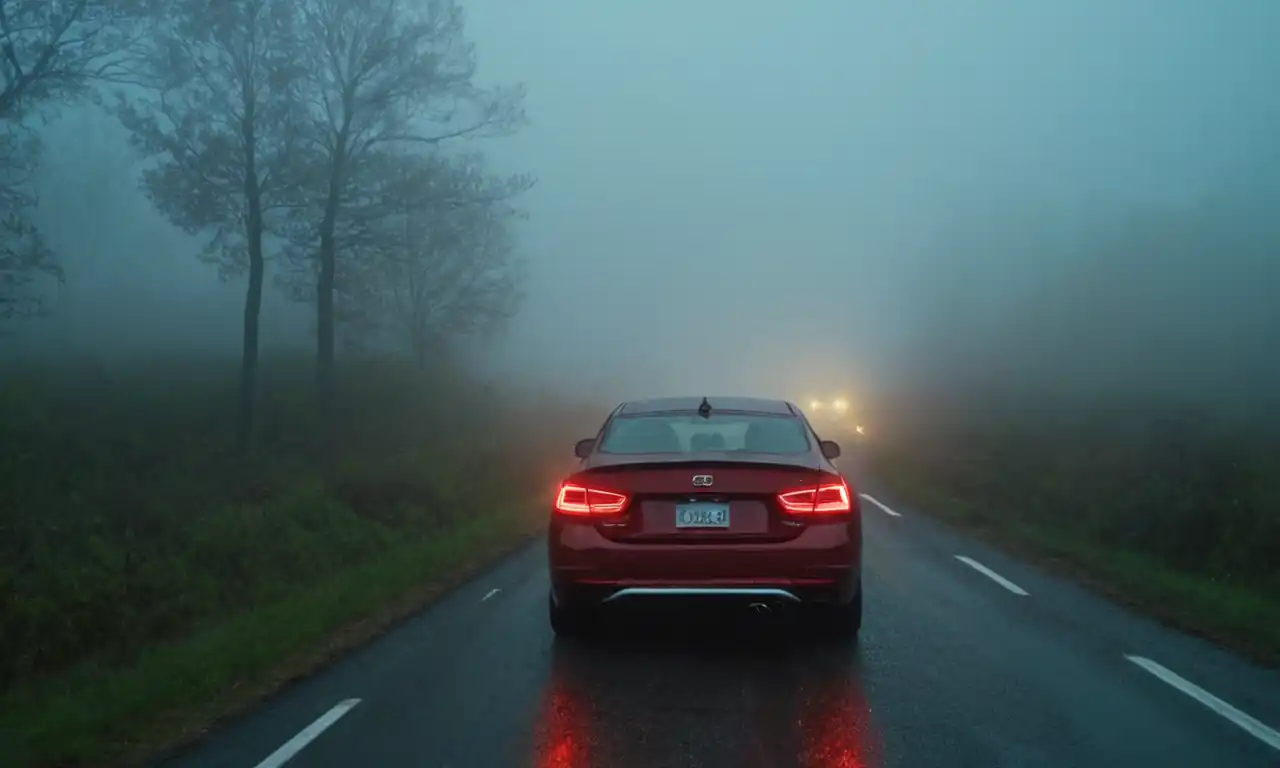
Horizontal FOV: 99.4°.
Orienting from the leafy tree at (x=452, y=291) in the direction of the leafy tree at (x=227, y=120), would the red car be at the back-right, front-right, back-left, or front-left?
front-left

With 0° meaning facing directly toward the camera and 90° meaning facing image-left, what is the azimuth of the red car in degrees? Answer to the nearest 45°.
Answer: approximately 180°

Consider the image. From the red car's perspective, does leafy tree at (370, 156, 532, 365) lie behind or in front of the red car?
in front

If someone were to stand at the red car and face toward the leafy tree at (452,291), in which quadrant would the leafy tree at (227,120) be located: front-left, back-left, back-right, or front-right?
front-left

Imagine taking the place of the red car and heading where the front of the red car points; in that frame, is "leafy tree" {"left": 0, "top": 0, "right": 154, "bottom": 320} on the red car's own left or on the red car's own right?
on the red car's own left
